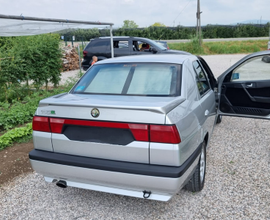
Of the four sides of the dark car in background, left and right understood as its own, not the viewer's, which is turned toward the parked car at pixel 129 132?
right

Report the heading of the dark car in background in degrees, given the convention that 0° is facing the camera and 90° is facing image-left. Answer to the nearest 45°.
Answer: approximately 270°

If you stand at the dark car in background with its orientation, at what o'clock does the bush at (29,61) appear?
The bush is roughly at 4 o'clock from the dark car in background.

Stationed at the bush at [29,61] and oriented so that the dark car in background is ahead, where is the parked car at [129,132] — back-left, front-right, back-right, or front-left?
back-right

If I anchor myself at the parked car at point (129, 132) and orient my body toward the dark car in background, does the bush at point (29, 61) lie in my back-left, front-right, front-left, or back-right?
front-left
